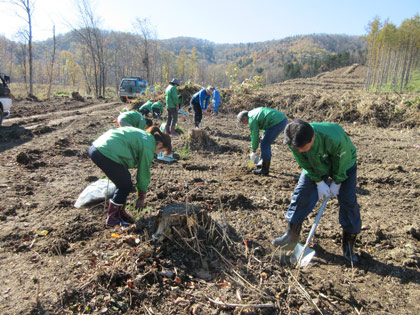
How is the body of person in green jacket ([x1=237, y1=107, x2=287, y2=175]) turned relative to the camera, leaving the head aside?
to the viewer's left

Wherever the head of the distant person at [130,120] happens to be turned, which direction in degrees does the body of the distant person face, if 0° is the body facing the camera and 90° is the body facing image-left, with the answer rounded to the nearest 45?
approximately 270°

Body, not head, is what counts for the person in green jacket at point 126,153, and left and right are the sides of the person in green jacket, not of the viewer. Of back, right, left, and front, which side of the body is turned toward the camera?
right

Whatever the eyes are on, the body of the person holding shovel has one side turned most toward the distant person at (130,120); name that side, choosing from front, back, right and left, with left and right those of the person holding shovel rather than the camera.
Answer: right

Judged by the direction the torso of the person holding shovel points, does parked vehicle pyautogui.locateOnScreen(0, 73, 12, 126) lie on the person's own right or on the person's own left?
on the person's own right

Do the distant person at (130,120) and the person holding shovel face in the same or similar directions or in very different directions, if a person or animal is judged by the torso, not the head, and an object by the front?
very different directions
